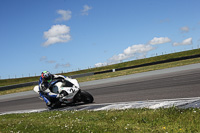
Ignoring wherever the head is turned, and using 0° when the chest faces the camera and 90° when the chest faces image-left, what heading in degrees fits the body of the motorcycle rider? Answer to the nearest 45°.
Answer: approximately 315°
